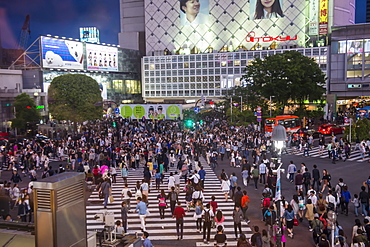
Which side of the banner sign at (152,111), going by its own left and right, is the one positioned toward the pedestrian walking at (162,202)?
front

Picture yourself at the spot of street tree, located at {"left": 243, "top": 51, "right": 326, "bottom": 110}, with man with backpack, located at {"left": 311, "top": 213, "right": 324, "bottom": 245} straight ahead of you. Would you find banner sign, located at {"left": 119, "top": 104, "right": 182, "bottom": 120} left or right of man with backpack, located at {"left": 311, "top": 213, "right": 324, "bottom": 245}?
right

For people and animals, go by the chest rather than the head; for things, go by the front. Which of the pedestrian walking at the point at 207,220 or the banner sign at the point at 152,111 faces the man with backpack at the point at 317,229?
the banner sign

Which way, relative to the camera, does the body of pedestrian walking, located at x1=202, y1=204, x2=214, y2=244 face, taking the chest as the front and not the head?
away from the camera

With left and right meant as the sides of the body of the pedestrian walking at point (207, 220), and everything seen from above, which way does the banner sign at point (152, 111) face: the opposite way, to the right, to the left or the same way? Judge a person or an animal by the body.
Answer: the opposite way

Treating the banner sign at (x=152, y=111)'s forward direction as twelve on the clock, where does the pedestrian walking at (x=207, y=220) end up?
The pedestrian walking is roughly at 12 o'clock from the banner sign.

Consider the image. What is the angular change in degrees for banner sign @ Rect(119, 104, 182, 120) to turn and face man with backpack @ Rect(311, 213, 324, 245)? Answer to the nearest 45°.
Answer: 0° — it already faces them

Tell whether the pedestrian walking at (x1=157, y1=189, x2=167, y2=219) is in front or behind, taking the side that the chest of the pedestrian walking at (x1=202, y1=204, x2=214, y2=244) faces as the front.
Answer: in front

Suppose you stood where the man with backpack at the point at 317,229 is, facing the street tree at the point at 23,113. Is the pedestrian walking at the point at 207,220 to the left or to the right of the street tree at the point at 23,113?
left

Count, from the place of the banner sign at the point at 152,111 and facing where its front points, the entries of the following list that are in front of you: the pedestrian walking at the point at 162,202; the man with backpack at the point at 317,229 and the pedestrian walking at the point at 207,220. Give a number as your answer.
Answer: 3

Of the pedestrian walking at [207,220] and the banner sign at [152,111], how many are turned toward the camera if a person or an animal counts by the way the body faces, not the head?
1

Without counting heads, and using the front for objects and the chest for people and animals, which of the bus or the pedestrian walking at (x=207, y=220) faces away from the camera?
the pedestrian walking

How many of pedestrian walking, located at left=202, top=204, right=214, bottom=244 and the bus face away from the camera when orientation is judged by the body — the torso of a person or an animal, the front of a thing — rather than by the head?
1
